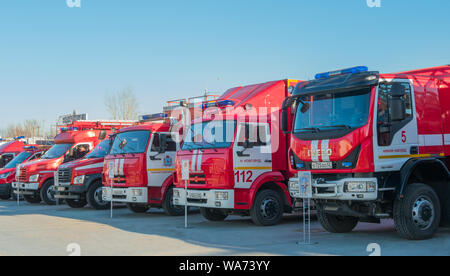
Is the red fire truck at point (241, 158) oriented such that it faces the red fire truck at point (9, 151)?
no

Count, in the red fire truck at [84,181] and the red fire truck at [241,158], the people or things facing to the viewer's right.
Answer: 0

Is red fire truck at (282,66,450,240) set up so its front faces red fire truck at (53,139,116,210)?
no

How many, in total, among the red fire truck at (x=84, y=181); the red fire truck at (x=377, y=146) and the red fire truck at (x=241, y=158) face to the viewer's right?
0

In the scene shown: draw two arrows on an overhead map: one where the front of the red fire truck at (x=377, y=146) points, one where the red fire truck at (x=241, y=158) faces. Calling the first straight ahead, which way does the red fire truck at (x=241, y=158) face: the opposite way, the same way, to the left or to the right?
the same way

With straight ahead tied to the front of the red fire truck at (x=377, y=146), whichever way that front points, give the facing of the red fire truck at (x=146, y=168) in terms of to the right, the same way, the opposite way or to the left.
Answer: the same way

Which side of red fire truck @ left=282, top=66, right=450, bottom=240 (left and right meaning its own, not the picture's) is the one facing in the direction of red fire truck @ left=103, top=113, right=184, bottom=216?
right

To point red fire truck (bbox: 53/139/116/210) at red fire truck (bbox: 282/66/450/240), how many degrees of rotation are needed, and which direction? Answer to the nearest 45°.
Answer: approximately 90° to its left

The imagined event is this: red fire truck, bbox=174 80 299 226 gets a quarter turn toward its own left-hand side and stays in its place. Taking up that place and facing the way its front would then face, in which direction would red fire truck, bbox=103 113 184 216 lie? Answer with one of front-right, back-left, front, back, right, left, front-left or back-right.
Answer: back

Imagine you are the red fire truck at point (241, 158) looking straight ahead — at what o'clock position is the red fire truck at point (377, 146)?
the red fire truck at point (377, 146) is roughly at 9 o'clock from the red fire truck at point (241, 158).

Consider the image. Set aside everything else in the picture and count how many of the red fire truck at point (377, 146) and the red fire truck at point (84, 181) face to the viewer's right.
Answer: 0

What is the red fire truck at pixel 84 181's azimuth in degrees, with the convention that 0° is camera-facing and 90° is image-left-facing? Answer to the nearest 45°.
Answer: approximately 45°

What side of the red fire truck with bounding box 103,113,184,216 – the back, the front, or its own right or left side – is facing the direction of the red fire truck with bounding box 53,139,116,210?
right

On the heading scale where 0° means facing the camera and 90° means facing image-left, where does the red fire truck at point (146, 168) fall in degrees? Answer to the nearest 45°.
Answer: approximately 45°

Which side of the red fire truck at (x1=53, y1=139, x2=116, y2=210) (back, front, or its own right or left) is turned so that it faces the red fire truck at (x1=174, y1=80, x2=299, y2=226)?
left
